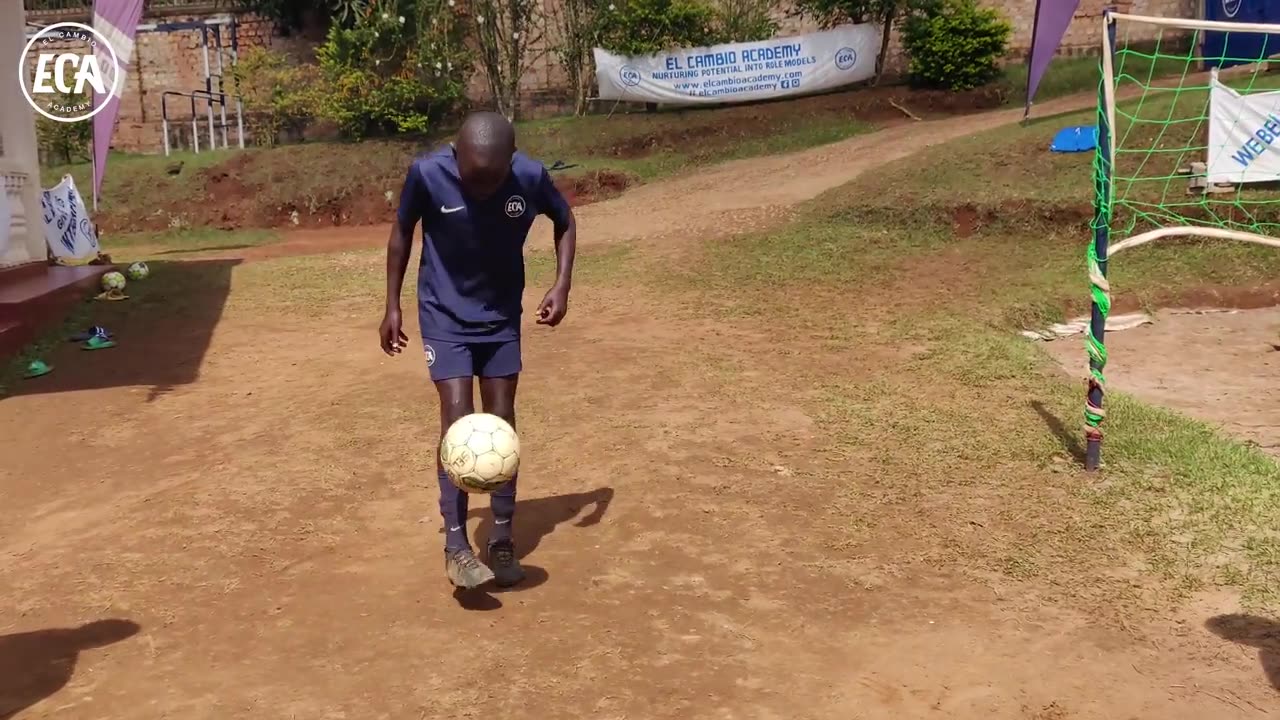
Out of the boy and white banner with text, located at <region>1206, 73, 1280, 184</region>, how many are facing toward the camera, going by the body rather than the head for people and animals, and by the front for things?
2

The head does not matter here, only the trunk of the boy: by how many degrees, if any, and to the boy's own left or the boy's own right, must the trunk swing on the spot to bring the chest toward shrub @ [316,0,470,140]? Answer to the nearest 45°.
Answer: approximately 180°

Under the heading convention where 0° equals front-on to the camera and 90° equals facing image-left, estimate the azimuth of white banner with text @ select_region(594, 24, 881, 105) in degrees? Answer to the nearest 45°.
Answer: approximately 0°

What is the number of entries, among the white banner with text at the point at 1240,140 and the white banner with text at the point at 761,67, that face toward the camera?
2

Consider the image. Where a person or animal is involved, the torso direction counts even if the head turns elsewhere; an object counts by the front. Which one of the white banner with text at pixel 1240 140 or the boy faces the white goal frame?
the white banner with text

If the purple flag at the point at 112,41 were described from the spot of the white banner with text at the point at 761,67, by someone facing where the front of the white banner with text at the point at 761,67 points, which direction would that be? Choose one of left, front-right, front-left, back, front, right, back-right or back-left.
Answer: front-right

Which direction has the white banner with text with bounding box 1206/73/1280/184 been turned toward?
toward the camera

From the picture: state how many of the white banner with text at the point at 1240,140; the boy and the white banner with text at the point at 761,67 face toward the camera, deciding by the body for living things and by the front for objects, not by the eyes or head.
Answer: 3

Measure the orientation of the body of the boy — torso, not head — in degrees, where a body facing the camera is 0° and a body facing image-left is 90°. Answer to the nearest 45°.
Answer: approximately 0°
